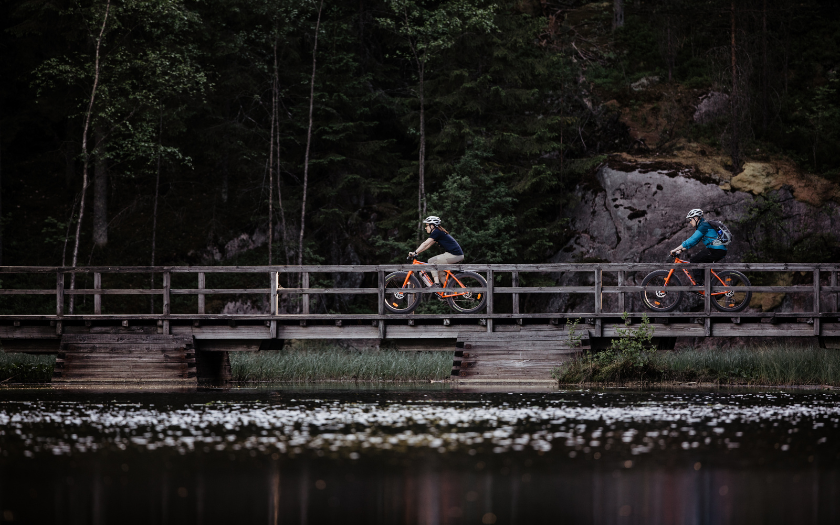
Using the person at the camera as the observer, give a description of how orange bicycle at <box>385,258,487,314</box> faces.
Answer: facing to the left of the viewer

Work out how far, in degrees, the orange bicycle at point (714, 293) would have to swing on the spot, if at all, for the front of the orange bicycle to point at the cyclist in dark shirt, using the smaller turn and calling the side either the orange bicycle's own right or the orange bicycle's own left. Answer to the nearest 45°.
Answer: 0° — it already faces them

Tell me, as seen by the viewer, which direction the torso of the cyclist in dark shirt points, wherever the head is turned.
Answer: to the viewer's left

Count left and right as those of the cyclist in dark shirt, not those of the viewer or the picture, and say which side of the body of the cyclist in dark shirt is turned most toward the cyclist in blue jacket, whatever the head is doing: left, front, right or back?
back

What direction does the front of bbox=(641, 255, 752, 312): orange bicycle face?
to the viewer's left

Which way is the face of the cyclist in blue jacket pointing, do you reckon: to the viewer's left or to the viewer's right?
to the viewer's left

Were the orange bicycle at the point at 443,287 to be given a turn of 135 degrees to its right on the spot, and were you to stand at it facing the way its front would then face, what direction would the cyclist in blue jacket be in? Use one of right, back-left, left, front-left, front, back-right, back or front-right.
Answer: front-right

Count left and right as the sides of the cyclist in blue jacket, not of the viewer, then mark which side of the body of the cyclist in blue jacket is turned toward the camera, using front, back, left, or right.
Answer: left
